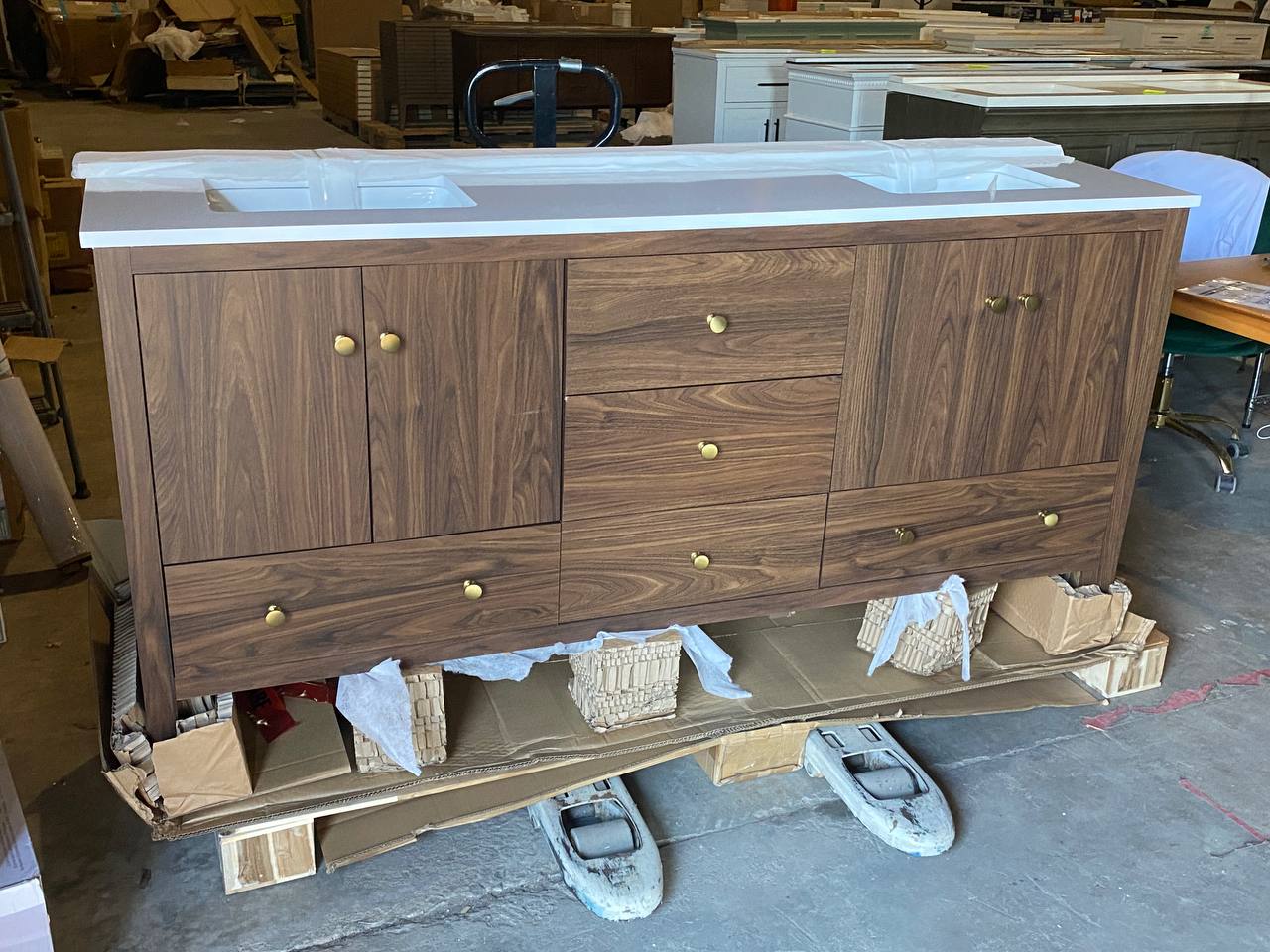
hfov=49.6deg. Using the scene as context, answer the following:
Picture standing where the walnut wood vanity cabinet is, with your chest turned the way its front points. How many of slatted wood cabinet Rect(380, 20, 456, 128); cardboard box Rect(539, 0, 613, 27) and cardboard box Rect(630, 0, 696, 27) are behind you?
3

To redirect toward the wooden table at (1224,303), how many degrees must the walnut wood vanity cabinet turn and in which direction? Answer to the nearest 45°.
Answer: approximately 135° to its left

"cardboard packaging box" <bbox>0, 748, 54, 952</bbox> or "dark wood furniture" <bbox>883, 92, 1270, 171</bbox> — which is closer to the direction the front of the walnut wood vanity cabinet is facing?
the cardboard packaging box

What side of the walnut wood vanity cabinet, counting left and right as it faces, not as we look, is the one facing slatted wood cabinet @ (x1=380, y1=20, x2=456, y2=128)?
back

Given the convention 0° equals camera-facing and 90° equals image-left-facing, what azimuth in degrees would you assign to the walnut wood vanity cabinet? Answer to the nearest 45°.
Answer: approximately 0°

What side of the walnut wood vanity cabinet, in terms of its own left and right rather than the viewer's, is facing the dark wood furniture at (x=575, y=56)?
back

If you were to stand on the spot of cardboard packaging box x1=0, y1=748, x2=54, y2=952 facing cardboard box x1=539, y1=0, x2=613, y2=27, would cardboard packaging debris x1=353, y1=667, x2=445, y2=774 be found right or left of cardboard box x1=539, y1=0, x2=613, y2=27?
right

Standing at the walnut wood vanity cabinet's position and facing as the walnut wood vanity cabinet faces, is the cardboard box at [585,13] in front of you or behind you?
behind

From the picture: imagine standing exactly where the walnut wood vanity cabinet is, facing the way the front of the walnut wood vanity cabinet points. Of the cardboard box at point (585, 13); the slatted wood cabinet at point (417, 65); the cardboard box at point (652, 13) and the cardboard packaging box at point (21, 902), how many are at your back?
3
